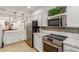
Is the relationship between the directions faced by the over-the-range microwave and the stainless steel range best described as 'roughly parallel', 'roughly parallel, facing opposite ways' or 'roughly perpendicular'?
roughly parallel

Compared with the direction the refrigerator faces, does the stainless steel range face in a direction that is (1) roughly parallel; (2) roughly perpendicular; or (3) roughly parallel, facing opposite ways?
roughly parallel

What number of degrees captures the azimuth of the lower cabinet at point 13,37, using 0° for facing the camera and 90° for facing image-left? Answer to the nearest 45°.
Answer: approximately 315°

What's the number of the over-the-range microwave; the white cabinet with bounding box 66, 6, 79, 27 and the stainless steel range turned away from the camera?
0

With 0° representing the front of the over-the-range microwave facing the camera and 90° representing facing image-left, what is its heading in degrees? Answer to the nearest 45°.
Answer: approximately 45°

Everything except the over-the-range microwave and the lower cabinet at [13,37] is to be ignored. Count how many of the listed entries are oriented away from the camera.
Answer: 0

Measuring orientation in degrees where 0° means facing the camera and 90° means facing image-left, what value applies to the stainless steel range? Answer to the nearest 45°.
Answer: approximately 45°

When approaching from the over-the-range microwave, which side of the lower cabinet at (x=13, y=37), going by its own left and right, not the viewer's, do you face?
front

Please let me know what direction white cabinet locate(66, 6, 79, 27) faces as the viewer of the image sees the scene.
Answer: facing the viewer and to the left of the viewer
